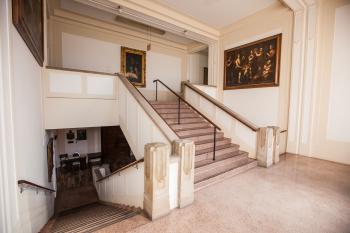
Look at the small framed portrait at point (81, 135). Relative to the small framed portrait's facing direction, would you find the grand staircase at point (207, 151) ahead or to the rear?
ahead

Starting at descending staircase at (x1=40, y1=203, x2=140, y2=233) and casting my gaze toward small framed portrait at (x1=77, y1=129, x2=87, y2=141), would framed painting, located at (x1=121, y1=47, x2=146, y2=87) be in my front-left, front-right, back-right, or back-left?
front-right

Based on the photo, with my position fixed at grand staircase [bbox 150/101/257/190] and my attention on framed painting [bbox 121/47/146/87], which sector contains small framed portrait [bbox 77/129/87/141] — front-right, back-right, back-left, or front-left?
front-left

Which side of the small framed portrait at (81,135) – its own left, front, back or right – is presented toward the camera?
front

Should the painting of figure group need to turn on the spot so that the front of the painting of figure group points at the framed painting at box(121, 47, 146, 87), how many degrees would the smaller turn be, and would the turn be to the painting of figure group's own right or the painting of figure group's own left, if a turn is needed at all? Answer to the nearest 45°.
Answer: approximately 45° to the painting of figure group's own right

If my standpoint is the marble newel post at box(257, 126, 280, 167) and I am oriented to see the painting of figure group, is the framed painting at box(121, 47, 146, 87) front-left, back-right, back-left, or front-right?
front-left

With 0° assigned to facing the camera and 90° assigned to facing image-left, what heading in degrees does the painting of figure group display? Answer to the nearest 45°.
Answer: approximately 45°

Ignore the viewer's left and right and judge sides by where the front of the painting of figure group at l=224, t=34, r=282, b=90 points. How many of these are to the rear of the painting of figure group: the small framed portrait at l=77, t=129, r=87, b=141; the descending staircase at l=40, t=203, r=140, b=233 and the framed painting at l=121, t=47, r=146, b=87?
0

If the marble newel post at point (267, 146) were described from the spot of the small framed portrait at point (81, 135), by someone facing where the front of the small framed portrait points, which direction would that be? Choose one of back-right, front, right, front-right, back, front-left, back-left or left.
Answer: front-left

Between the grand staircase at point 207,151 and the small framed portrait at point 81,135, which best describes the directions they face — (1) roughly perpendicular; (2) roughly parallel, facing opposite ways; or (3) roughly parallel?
roughly parallel

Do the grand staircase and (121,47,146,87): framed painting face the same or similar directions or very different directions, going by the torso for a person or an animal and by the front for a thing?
same or similar directions

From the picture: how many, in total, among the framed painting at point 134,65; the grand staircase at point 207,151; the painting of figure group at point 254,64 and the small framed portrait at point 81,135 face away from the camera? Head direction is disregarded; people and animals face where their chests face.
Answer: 0

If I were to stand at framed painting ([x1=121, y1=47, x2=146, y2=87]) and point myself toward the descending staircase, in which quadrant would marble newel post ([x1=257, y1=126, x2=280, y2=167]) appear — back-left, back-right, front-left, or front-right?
front-left

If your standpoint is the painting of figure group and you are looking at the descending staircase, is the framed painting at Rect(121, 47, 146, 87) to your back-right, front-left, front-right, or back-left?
front-right

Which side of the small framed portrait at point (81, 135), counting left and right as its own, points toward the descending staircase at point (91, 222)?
front

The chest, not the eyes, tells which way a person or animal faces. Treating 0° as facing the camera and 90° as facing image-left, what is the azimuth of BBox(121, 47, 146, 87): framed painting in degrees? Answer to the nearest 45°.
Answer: approximately 315°

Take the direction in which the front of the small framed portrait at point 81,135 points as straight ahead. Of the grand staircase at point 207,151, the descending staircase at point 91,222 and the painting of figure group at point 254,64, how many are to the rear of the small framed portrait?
0

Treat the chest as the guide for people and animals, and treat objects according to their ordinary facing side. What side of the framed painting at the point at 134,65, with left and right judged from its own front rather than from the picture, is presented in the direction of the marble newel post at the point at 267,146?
front
